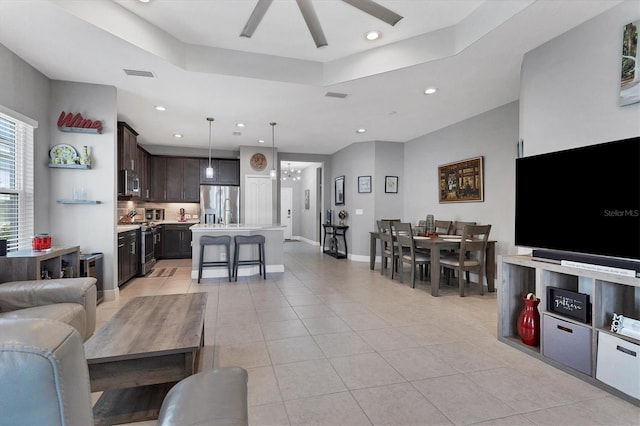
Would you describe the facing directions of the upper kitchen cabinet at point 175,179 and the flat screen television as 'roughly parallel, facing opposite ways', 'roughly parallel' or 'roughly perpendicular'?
roughly perpendicular

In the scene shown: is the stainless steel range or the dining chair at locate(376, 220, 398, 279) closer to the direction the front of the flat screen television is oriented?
the stainless steel range

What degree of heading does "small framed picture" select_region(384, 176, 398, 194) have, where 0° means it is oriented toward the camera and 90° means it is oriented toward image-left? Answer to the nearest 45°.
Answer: approximately 0°

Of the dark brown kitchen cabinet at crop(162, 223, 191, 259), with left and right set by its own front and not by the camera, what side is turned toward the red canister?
front

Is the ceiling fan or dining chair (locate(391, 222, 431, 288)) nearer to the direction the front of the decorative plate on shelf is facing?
the ceiling fan

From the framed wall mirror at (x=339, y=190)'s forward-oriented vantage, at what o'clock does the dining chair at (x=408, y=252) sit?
The dining chair is roughly at 10 o'clock from the framed wall mirror.

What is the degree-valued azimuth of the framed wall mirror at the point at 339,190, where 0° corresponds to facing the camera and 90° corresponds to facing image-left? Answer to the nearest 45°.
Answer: approximately 45°

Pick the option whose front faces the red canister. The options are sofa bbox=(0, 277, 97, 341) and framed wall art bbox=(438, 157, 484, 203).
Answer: the framed wall art

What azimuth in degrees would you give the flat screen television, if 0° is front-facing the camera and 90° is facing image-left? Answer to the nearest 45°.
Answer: approximately 45°

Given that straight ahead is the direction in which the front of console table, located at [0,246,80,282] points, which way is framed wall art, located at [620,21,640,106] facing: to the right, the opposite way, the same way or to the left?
the opposite way

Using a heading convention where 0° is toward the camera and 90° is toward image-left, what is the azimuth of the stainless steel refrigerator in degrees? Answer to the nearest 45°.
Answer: approximately 0°
